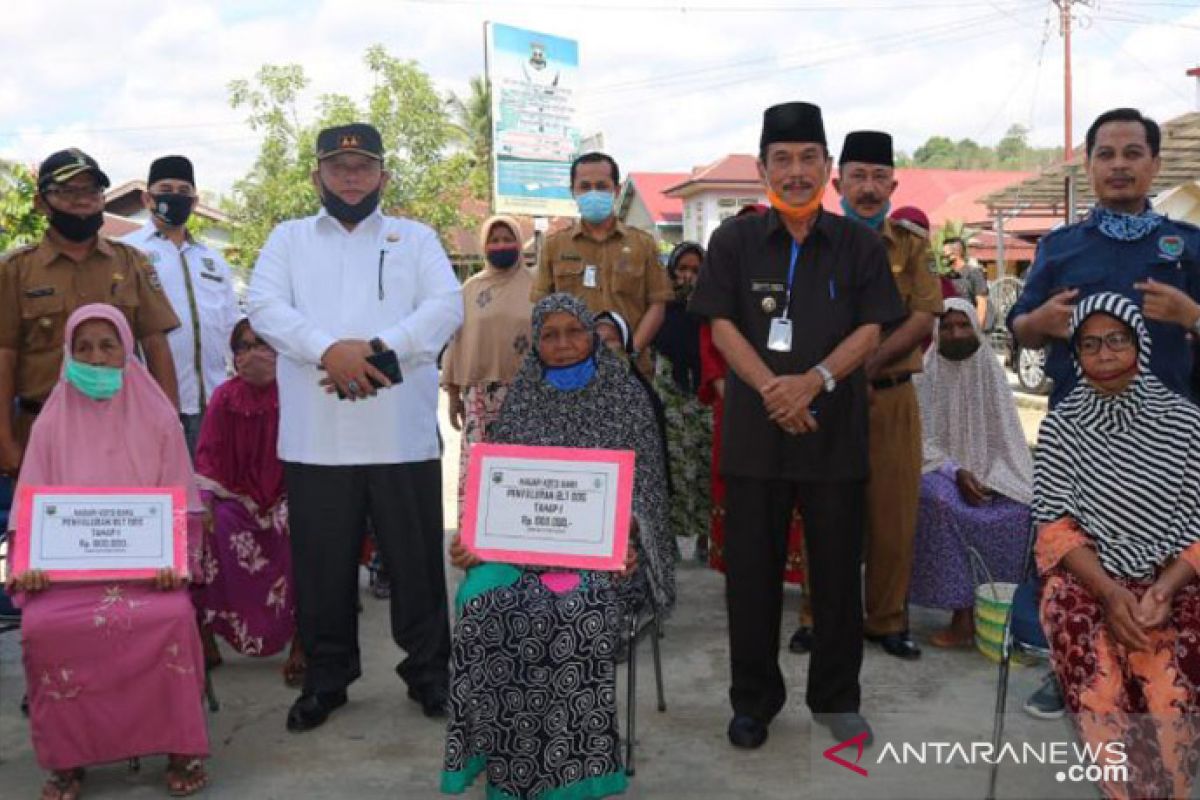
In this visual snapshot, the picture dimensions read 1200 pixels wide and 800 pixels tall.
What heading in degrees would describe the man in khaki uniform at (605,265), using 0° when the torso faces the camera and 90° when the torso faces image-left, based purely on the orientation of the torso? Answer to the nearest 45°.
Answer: approximately 0°

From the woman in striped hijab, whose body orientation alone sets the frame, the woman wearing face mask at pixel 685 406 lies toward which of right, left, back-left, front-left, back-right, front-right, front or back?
back-right
